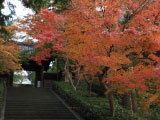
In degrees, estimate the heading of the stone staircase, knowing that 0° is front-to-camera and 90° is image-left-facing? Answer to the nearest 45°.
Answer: approximately 0°
